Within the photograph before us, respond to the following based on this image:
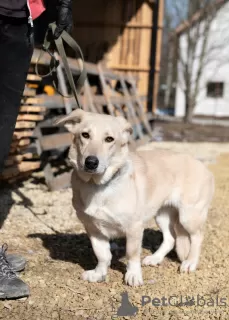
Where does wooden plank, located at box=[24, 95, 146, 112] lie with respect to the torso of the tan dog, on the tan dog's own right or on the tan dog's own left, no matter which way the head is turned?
on the tan dog's own right

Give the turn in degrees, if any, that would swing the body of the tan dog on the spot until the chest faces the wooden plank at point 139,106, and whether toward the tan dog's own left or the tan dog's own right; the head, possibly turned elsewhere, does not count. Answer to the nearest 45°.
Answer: approximately 135° to the tan dog's own right

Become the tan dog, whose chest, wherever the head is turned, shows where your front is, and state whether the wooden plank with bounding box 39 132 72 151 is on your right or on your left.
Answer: on your right

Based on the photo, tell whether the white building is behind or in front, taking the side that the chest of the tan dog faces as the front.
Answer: behind

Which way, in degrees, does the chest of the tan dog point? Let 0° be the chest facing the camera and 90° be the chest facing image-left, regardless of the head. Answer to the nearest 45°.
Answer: approximately 45°

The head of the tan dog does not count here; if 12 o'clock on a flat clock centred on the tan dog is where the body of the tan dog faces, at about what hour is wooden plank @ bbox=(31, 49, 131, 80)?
The wooden plank is roughly at 4 o'clock from the tan dog.
